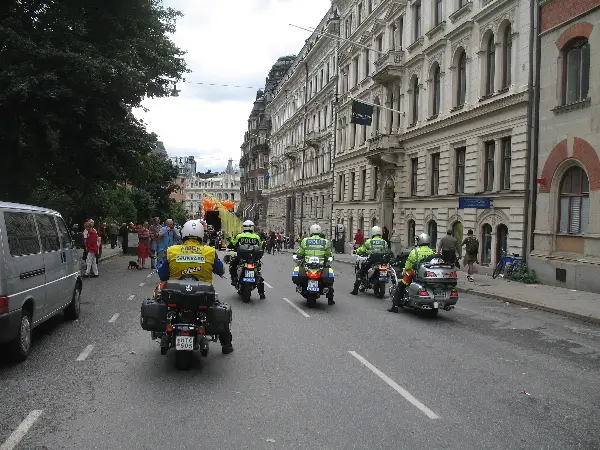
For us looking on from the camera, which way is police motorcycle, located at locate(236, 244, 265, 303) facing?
facing away from the viewer

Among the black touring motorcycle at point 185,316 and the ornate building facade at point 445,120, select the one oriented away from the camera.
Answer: the black touring motorcycle

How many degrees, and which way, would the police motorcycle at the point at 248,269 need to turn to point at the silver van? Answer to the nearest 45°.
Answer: approximately 135° to its left

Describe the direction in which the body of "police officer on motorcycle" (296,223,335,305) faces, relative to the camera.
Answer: away from the camera

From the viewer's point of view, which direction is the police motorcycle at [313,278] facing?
away from the camera

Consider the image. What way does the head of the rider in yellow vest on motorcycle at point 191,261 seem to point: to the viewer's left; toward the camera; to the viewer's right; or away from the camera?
away from the camera

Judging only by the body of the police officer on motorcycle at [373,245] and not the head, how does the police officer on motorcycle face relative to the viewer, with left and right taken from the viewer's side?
facing away from the viewer and to the left of the viewer

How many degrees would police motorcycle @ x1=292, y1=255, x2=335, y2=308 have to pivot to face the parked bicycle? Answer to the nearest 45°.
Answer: approximately 45° to its right

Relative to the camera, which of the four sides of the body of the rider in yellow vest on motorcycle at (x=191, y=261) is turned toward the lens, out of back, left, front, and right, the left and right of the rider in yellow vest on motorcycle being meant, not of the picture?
back

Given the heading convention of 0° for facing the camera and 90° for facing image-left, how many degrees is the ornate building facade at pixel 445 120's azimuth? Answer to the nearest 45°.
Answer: approximately 45°

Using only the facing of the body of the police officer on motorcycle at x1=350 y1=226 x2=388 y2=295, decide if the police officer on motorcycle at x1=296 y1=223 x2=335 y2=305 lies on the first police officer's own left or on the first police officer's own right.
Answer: on the first police officer's own left

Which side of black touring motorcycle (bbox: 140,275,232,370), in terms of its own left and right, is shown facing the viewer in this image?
back
